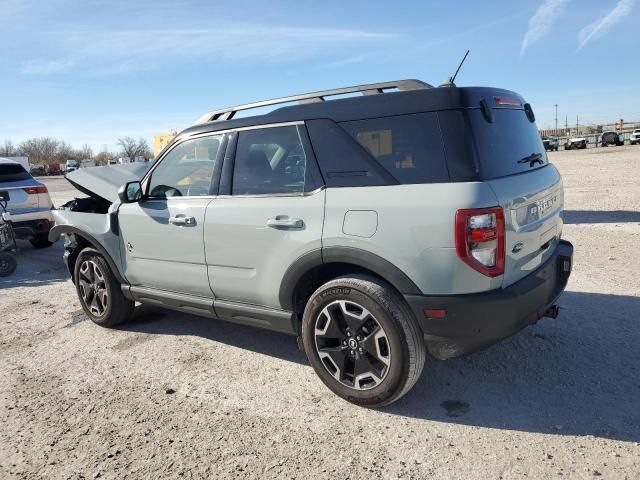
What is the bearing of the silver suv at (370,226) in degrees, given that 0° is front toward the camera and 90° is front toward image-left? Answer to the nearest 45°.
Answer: approximately 135°

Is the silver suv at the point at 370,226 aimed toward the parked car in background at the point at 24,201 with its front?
yes

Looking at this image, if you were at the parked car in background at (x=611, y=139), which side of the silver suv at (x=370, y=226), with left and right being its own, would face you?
right
